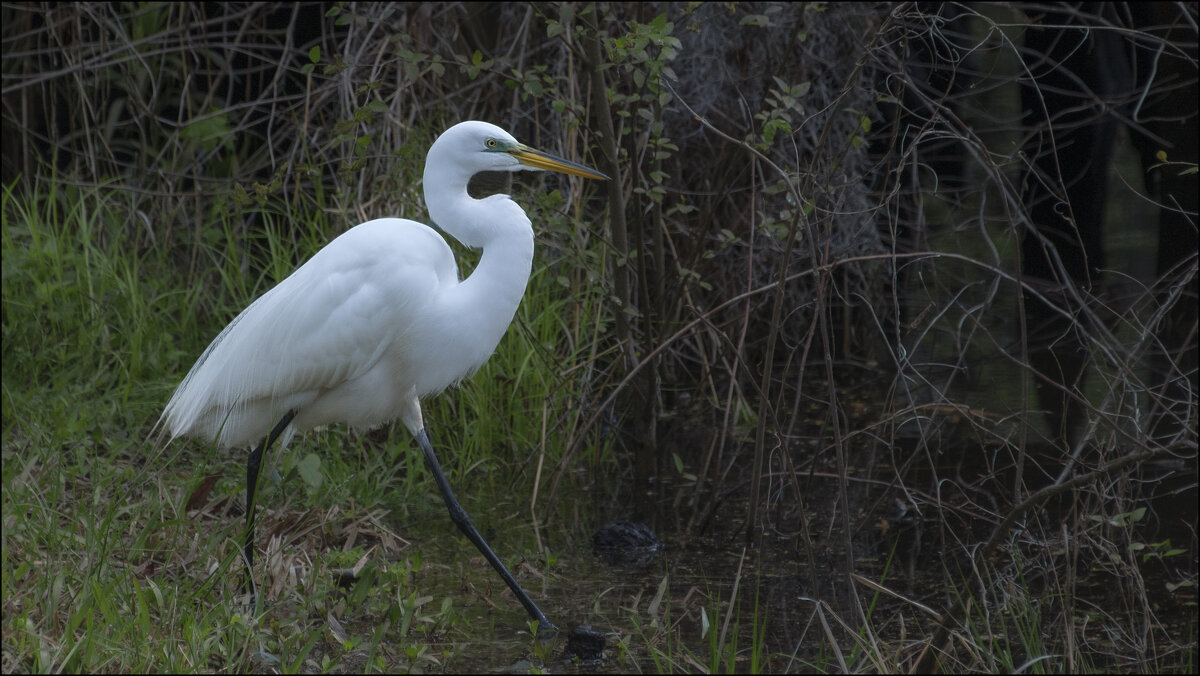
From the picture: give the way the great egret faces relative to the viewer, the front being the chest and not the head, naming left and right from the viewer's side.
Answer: facing to the right of the viewer
